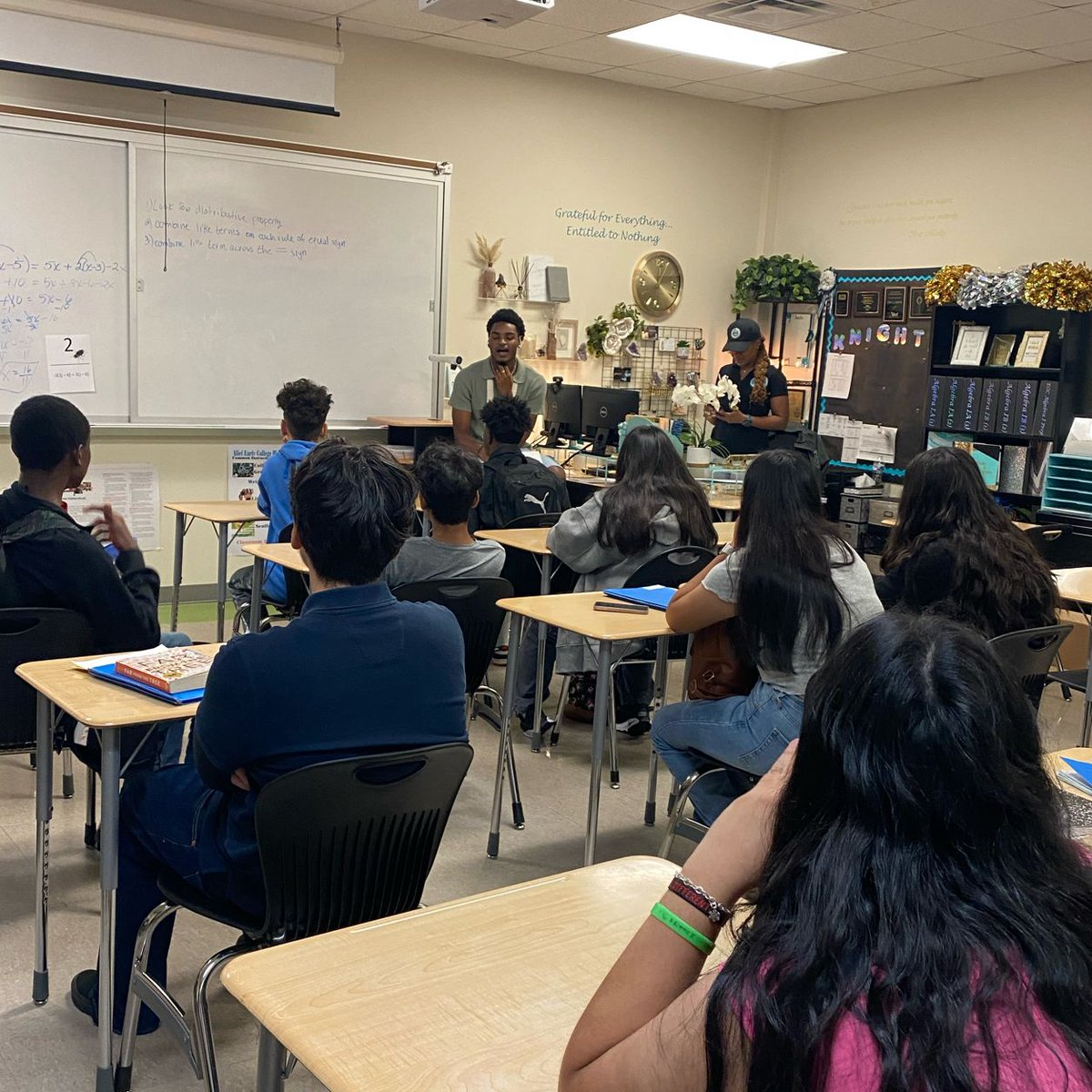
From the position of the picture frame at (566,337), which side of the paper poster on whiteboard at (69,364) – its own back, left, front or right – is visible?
left

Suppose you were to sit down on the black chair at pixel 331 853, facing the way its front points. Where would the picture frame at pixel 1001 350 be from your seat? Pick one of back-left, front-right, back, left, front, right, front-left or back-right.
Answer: right

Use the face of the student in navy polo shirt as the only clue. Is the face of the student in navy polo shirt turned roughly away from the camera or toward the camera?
away from the camera

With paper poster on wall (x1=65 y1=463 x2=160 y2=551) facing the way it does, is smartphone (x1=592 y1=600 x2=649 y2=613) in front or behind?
in front

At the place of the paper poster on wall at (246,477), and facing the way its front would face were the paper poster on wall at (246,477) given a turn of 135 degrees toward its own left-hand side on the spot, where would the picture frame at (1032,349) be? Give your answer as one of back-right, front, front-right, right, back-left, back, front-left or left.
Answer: front-right

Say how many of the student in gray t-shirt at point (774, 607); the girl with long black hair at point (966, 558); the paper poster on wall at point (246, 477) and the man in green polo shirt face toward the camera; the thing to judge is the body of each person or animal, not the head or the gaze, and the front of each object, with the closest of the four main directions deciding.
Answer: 2

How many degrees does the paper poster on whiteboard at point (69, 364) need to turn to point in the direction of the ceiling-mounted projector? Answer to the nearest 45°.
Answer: approximately 45° to its left

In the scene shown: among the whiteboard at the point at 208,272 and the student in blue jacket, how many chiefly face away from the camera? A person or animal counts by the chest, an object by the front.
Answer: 1

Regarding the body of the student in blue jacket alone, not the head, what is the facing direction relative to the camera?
away from the camera

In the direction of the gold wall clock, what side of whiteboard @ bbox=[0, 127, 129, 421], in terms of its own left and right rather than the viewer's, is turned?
left

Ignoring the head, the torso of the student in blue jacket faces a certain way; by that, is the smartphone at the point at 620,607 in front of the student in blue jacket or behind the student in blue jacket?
behind

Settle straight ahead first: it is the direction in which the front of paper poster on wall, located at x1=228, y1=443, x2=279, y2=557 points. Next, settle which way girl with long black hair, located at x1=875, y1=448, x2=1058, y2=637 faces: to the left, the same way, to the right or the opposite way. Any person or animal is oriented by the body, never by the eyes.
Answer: the opposite way

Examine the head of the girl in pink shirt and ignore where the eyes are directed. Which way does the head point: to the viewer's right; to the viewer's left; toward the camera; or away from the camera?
away from the camera

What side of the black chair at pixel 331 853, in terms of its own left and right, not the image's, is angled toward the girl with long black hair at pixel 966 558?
right
